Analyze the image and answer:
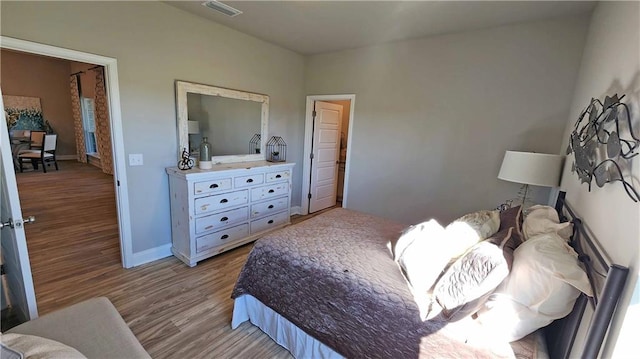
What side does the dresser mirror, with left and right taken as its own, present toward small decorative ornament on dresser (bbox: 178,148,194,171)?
right

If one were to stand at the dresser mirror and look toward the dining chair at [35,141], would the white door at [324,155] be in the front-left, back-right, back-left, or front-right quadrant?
back-right

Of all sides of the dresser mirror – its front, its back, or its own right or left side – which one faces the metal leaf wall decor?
front

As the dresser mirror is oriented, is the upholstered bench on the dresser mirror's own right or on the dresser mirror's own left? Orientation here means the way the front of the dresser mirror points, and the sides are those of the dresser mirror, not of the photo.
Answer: on the dresser mirror's own right

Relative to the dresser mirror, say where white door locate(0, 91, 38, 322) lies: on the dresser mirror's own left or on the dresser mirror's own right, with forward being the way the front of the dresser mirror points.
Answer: on the dresser mirror's own right

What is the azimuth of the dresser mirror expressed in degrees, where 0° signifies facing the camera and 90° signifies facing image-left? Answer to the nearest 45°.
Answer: approximately 315°

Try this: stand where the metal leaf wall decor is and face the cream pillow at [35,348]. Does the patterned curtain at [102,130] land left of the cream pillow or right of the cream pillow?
right

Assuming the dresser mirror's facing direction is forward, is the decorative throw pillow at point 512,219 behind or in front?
in front

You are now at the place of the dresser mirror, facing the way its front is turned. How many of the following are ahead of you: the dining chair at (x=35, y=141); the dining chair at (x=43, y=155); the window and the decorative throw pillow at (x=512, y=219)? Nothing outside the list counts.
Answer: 1

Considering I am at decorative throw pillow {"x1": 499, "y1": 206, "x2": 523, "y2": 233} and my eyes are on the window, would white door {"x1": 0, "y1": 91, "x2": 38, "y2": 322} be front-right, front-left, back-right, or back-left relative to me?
front-left

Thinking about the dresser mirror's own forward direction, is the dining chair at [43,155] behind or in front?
behind

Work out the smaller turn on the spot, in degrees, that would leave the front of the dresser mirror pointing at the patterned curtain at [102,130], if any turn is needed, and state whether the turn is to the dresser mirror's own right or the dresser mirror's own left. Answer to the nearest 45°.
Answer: approximately 180°
